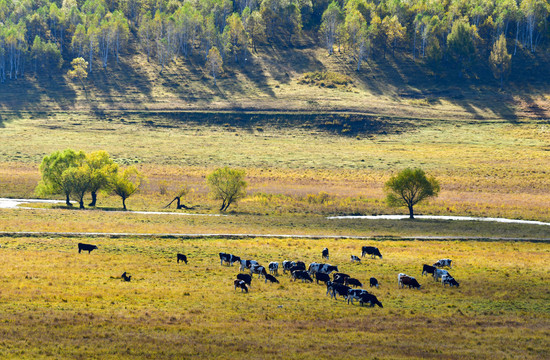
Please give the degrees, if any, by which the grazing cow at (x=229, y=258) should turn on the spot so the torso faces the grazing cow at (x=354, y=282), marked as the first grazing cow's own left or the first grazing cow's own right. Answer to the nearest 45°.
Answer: approximately 45° to the first grazing cow's own right

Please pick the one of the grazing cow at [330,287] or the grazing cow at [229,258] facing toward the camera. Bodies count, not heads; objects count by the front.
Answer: the grazing cow at [330,287]

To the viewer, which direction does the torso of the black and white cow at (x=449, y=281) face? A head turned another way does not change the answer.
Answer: to the viewer's right

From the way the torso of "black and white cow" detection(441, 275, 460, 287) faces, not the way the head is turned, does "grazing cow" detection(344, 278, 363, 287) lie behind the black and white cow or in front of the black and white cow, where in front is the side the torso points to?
behind

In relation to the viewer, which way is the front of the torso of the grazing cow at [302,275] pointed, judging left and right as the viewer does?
facing to the right of the viewer

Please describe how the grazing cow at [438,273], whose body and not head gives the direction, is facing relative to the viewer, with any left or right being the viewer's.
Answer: facing to the right of the viewer

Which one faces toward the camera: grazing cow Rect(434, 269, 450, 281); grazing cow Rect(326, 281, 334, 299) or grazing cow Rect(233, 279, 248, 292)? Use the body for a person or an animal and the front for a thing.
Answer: grazing cow Rect(326, 281, 334, 299)
